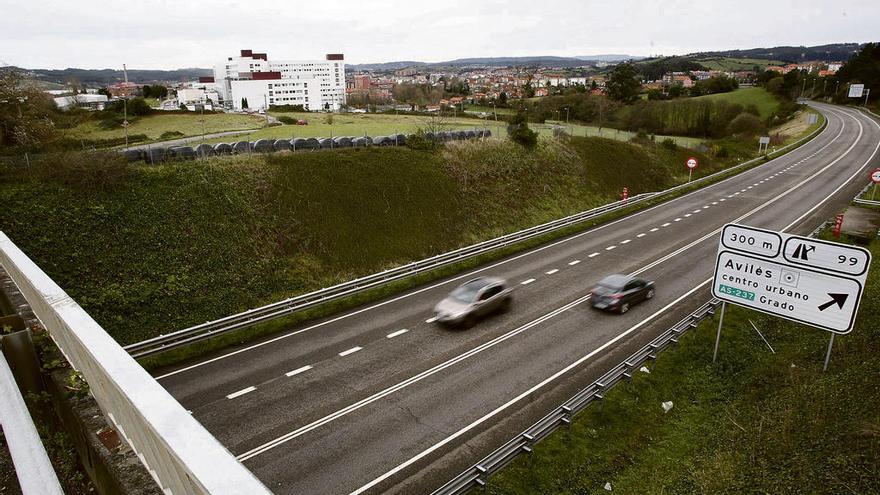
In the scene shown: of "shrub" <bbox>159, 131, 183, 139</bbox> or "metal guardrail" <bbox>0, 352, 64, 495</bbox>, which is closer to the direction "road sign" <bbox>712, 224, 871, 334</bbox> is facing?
the metal guardrail

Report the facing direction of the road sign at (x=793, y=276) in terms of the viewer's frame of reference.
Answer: facing the viewer

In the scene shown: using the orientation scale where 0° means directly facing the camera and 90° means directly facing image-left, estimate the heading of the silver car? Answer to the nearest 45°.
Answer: approximately 45°

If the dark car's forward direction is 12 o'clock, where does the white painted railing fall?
The white painted railing is roughly at 5 o'clock from the dark car.

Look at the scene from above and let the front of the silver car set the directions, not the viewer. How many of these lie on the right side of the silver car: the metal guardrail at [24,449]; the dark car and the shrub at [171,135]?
1

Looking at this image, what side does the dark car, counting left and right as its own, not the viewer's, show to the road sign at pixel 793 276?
right

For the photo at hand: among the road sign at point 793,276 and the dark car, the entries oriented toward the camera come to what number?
1

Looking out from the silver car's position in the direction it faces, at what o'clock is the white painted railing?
The white painted railing is roughly at 11 o'clock from the silver car.
